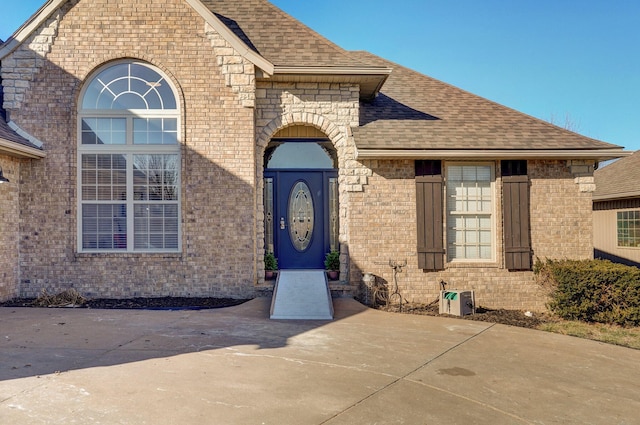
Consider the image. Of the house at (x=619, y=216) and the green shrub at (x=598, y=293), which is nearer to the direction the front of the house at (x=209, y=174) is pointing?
the green shrub

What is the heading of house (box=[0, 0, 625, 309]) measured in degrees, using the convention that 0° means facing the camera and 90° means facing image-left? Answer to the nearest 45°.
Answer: approximately 0°

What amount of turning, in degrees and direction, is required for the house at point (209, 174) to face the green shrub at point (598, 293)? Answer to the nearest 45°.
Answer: approximately 90° to its left

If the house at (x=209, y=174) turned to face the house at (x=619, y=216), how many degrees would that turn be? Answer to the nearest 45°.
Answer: approximately 135° to its left
